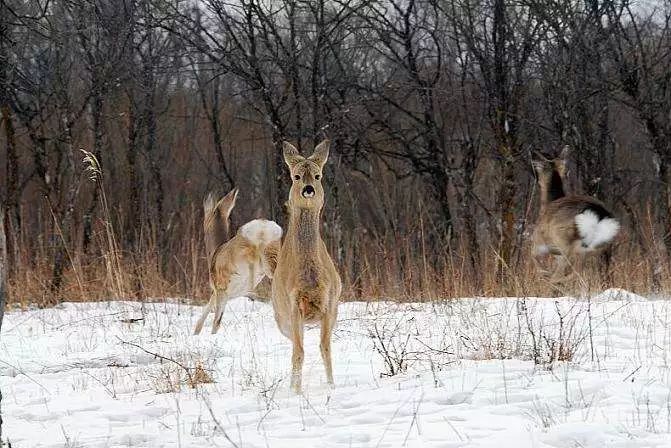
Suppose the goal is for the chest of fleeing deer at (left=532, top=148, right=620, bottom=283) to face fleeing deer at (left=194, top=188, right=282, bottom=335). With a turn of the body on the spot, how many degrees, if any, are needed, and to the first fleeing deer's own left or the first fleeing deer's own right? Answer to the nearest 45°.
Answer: approximately 90° to the first fleeing deer's own left

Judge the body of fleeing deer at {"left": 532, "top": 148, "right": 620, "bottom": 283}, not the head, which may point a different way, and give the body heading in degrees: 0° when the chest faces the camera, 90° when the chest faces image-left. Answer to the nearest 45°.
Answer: approximately 135°

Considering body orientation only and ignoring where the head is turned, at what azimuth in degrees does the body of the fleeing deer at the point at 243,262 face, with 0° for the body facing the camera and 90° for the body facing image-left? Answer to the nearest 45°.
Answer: approximately 135°

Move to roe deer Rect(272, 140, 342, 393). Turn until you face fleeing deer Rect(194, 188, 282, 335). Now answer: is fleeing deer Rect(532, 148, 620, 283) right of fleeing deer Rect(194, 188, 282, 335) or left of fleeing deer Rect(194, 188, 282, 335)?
right

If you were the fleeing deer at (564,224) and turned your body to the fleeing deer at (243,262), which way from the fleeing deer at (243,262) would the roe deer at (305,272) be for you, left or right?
left

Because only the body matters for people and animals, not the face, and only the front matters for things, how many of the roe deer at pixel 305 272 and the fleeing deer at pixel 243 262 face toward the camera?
1

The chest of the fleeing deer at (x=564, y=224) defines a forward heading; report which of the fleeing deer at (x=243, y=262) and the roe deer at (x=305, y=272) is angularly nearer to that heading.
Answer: the fleeing deer

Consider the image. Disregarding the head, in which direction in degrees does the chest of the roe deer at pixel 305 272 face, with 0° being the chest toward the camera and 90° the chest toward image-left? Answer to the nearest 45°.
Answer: approximately 0°

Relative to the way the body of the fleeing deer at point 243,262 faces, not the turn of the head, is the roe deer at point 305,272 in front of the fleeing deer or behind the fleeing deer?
behind
